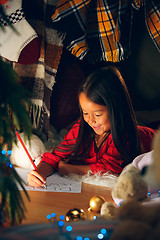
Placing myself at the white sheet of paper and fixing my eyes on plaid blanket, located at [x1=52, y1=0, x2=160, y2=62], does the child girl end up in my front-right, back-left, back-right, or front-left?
front-right

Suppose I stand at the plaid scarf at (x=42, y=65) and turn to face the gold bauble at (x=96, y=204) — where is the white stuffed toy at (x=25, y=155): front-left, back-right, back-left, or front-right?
front-right

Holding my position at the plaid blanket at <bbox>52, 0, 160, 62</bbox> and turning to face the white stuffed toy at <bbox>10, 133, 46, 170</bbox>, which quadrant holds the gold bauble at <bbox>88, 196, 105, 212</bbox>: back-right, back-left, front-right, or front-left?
front-left

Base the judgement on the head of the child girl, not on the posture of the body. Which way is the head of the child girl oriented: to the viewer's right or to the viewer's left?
to the viewer's left
